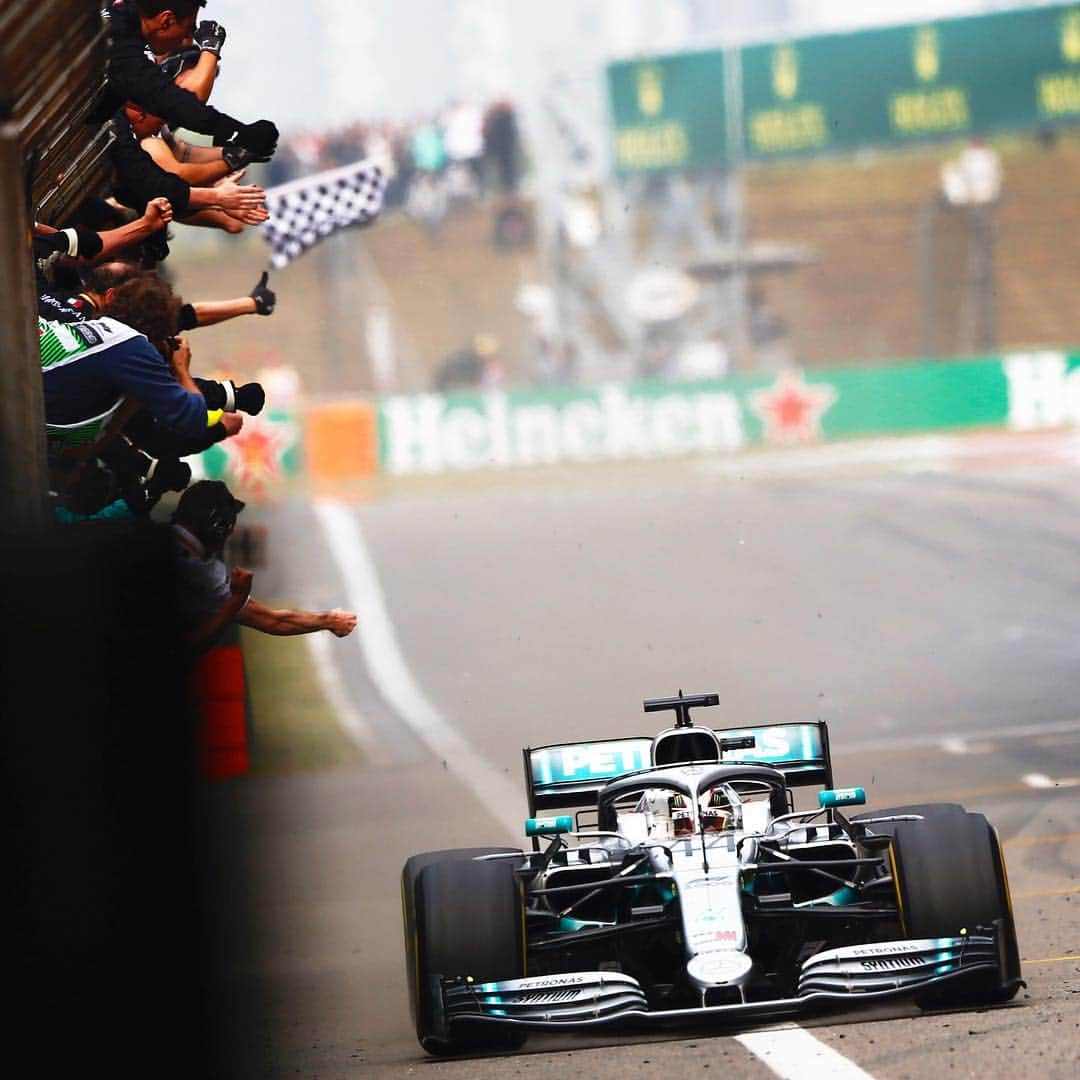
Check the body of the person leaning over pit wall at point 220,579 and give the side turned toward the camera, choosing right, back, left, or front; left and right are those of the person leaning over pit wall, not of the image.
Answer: right

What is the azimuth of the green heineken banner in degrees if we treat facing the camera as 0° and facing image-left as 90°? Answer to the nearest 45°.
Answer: approximately 0°

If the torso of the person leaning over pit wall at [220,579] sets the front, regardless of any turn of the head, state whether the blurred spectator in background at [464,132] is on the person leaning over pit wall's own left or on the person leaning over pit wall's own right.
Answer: on the person leaning over pit wall's own left

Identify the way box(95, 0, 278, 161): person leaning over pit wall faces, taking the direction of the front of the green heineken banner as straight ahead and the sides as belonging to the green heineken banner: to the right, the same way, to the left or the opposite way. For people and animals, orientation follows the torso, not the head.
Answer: to the left

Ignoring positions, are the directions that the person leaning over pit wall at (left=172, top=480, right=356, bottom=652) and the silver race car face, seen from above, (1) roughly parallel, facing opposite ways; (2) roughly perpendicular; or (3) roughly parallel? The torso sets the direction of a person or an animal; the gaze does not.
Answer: roughly perpendicular

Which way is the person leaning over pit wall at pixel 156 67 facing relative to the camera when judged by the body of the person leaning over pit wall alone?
to the viewer's right

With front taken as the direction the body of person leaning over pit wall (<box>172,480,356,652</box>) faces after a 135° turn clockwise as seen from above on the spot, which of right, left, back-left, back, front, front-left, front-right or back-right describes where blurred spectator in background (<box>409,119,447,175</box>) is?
back-right

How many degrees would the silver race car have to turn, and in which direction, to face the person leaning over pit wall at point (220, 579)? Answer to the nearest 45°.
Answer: approximately 90° to its right

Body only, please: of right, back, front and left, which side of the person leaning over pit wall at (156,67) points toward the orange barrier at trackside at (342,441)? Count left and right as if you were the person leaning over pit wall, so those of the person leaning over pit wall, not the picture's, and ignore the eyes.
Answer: left

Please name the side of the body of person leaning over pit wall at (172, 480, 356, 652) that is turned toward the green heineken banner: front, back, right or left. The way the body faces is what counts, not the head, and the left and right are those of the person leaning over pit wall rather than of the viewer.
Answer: left

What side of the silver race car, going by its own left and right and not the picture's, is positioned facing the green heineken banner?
back
